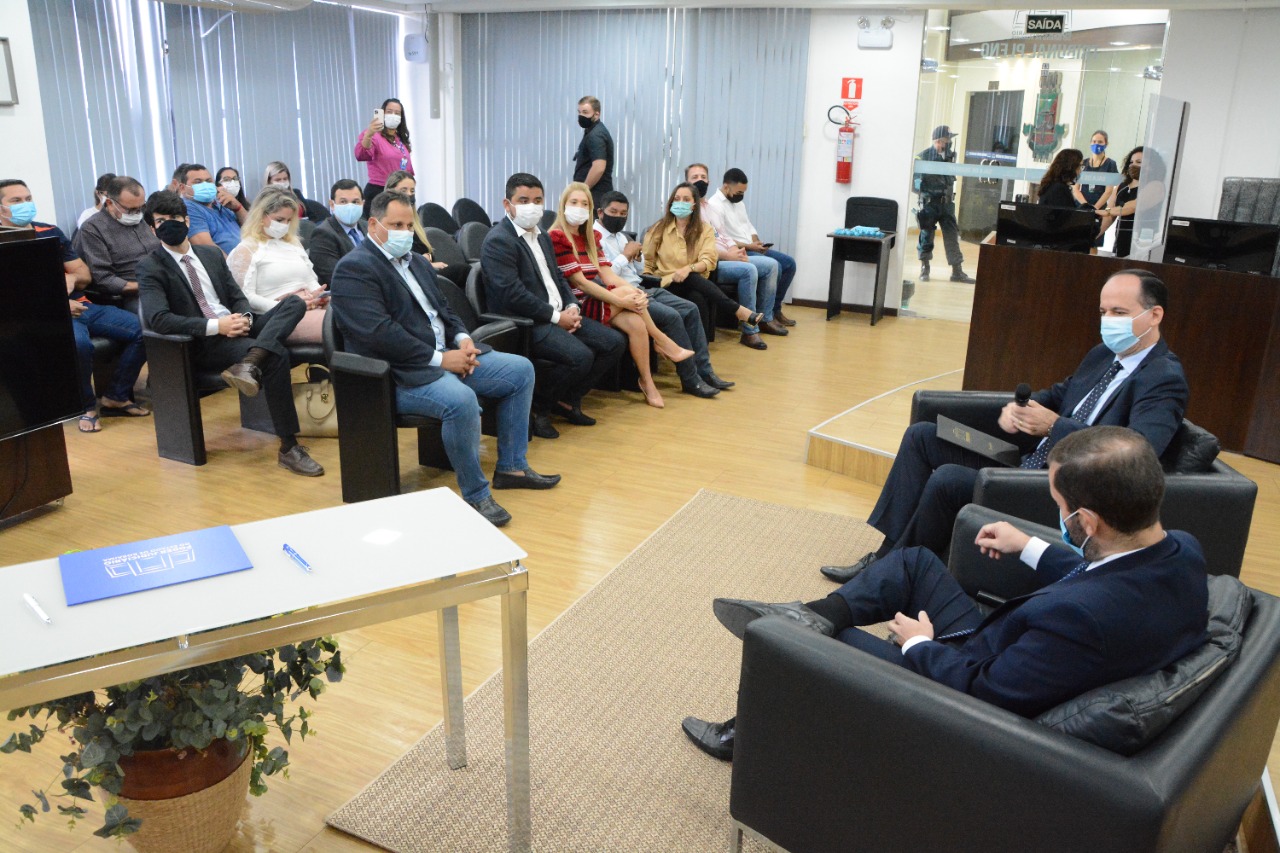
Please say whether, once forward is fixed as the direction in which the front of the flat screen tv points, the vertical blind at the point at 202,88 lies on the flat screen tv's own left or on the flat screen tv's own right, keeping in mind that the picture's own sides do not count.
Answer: on the flat screen tv's own left

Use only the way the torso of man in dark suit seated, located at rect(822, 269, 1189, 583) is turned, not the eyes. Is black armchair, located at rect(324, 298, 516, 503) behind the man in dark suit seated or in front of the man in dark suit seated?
in front

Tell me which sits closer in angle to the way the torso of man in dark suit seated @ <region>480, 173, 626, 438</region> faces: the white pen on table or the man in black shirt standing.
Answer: the white pen on table

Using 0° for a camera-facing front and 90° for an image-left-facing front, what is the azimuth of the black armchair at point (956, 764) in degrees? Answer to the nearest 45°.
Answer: approximately 135°

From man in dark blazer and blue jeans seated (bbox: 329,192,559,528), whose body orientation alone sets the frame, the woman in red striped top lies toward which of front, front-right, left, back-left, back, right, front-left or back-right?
left

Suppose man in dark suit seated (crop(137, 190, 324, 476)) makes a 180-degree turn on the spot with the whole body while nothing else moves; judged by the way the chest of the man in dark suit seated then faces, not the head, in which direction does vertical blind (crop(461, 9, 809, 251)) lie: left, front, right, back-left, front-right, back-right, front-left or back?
right

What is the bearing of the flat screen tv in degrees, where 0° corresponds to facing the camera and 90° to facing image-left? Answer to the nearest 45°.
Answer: approximately 315°

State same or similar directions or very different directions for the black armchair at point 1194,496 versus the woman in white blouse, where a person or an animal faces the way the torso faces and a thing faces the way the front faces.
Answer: very different directions

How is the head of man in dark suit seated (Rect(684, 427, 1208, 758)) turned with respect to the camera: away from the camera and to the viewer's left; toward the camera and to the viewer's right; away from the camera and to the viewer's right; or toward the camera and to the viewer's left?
away from the camera and to the viewer's left

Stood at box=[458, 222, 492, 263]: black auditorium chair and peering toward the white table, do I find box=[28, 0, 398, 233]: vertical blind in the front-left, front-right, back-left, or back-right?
back-right

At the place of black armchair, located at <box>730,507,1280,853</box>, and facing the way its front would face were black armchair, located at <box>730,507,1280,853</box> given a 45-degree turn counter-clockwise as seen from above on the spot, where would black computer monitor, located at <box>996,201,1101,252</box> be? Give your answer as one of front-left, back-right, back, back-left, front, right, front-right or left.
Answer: right

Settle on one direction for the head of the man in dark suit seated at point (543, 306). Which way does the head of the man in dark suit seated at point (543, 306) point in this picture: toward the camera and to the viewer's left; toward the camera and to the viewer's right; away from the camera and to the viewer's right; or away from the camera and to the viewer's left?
toward the camera and to the viewer's right

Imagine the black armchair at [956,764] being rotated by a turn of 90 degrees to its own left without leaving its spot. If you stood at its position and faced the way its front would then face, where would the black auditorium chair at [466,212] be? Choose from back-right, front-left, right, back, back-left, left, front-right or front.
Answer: right

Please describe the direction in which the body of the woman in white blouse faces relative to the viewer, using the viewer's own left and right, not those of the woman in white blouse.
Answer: facing the viewer and to the right of the viewer

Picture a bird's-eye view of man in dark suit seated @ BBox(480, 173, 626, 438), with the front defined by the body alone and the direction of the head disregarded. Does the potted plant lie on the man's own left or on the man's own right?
on the man's own right

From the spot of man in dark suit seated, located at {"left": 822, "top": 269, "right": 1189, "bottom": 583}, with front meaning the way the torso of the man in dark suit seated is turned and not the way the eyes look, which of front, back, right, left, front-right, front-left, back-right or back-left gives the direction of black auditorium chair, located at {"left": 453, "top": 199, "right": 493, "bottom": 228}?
right
